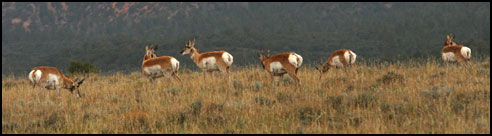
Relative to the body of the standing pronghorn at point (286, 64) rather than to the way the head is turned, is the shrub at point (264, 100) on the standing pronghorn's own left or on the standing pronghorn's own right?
on the standing pronghorn's own left

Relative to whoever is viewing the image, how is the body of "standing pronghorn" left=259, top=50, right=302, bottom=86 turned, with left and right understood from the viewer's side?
facing away from the viewer and to the left of the viewer

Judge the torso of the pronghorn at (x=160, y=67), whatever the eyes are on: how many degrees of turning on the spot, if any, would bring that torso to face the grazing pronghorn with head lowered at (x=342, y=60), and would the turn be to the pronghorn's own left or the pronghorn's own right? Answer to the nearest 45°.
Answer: approximately 180°

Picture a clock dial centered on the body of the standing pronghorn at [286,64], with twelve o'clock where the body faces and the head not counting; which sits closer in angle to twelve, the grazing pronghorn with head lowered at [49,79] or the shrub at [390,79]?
the grazing pronghorn with head lowered

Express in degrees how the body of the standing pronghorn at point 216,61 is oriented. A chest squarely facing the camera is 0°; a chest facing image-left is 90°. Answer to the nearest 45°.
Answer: approximately 90°

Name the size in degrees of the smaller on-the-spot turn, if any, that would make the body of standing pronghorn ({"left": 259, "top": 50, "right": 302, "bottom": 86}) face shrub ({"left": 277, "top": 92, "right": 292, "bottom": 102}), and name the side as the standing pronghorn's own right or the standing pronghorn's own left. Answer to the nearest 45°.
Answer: approximately 135° to the standing pronghorn's own left

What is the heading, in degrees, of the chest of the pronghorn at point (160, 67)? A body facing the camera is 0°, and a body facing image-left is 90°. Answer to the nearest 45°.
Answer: approximately 90°

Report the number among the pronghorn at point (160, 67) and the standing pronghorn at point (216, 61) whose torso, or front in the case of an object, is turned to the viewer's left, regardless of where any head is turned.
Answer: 2

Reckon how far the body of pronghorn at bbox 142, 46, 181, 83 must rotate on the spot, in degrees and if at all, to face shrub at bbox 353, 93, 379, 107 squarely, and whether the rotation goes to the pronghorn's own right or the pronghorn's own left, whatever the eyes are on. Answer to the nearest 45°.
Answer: approximately 135° to the pronghorn's own left

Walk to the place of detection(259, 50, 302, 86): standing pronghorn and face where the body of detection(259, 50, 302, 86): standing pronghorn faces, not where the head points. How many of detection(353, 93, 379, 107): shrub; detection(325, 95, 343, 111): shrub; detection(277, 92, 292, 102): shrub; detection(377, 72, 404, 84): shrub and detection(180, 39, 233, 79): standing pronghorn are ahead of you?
1

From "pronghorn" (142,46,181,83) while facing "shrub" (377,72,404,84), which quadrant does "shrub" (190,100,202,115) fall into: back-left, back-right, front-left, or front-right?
front-right

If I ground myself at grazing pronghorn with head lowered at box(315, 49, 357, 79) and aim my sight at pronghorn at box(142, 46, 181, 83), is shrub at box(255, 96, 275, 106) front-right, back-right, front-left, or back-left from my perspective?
front-left

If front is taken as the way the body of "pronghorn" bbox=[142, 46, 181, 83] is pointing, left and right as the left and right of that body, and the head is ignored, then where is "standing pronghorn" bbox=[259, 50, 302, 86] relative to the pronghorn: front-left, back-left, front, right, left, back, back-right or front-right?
back-left
